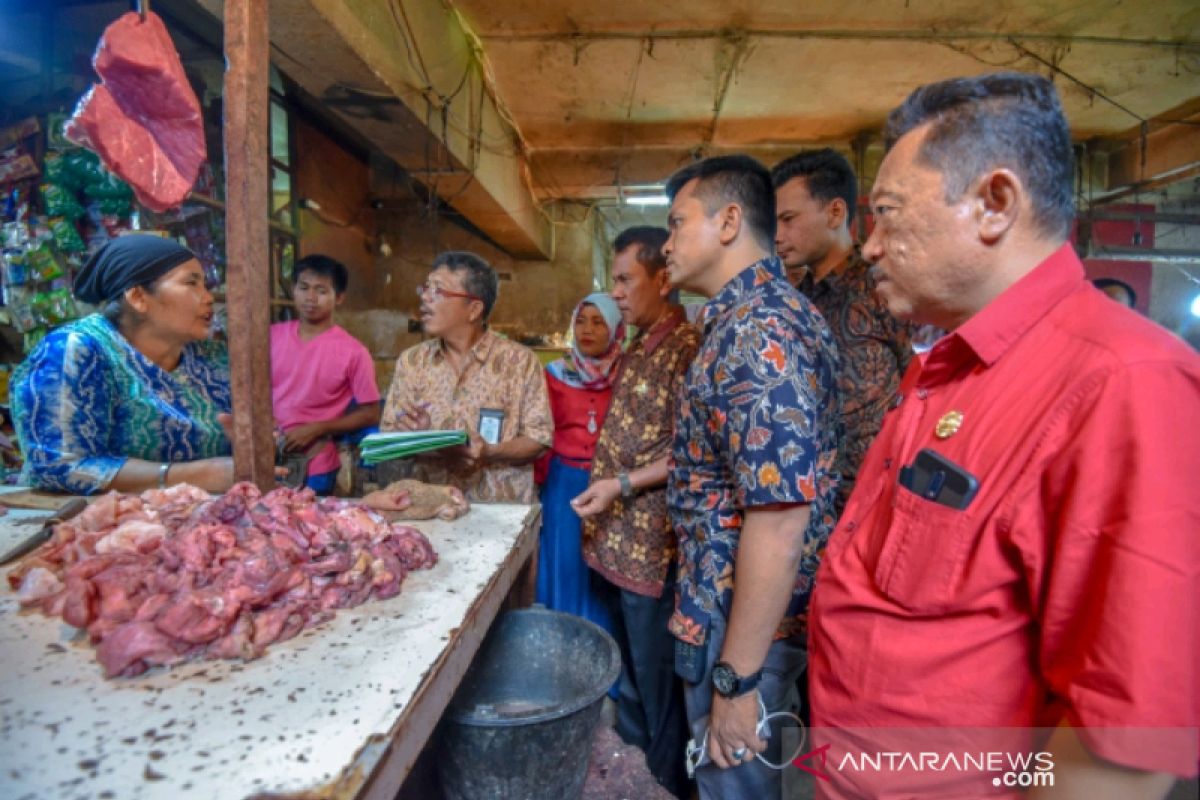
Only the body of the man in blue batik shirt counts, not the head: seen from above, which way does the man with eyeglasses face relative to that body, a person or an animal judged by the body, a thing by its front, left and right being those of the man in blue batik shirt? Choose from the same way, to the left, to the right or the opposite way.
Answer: to the left

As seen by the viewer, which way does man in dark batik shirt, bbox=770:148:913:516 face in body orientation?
to the viewer's left

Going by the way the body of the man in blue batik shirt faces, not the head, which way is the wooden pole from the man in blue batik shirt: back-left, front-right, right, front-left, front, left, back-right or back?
front

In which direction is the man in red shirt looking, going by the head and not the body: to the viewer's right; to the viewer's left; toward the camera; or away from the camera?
to the viewer's left

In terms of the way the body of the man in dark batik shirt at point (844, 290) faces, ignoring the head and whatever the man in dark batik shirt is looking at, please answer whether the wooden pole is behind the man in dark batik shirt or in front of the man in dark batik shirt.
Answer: in front

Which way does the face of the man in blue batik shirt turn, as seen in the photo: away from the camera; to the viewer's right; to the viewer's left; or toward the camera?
to the viewer's left

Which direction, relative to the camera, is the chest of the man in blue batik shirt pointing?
to the viewer's left

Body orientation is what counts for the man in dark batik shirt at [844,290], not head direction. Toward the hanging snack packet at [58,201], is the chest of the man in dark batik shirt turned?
yes

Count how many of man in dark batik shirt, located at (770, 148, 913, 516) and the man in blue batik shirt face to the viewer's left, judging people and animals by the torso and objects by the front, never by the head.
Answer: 2

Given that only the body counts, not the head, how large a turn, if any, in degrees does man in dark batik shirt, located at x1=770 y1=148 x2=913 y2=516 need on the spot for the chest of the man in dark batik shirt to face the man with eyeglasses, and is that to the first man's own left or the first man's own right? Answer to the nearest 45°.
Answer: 0° — they already face them

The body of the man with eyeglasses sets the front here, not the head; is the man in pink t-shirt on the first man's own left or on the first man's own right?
on the first man's own right

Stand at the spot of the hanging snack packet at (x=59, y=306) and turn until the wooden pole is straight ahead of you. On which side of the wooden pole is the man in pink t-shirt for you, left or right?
left

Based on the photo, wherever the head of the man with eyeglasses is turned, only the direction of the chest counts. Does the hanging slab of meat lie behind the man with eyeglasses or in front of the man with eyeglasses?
in front
